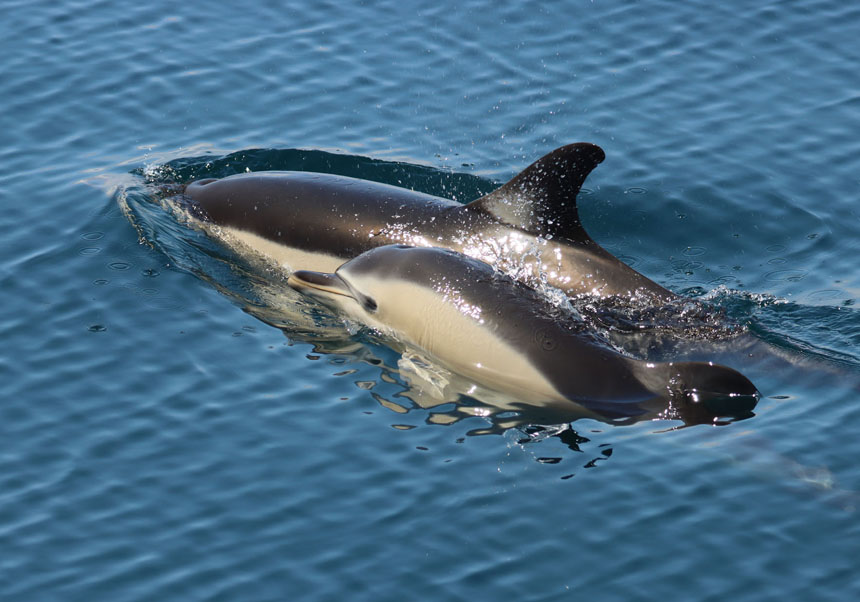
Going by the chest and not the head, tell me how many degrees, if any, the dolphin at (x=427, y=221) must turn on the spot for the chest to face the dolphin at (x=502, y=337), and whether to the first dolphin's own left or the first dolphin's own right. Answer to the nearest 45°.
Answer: approximately 90° to the first dolphin's own left

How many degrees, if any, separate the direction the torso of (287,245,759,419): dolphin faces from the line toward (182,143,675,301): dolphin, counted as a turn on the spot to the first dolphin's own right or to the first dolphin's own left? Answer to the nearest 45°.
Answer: approximately 45° to the first dolphin's own right

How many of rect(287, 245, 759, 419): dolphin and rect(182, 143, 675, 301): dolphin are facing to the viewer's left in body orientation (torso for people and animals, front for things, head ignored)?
2

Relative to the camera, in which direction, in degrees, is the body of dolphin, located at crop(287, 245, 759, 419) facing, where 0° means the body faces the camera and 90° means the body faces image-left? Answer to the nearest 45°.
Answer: approximately 90°

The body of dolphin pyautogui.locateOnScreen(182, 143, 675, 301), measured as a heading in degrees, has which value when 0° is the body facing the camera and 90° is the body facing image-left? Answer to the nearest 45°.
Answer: approximately 90°
